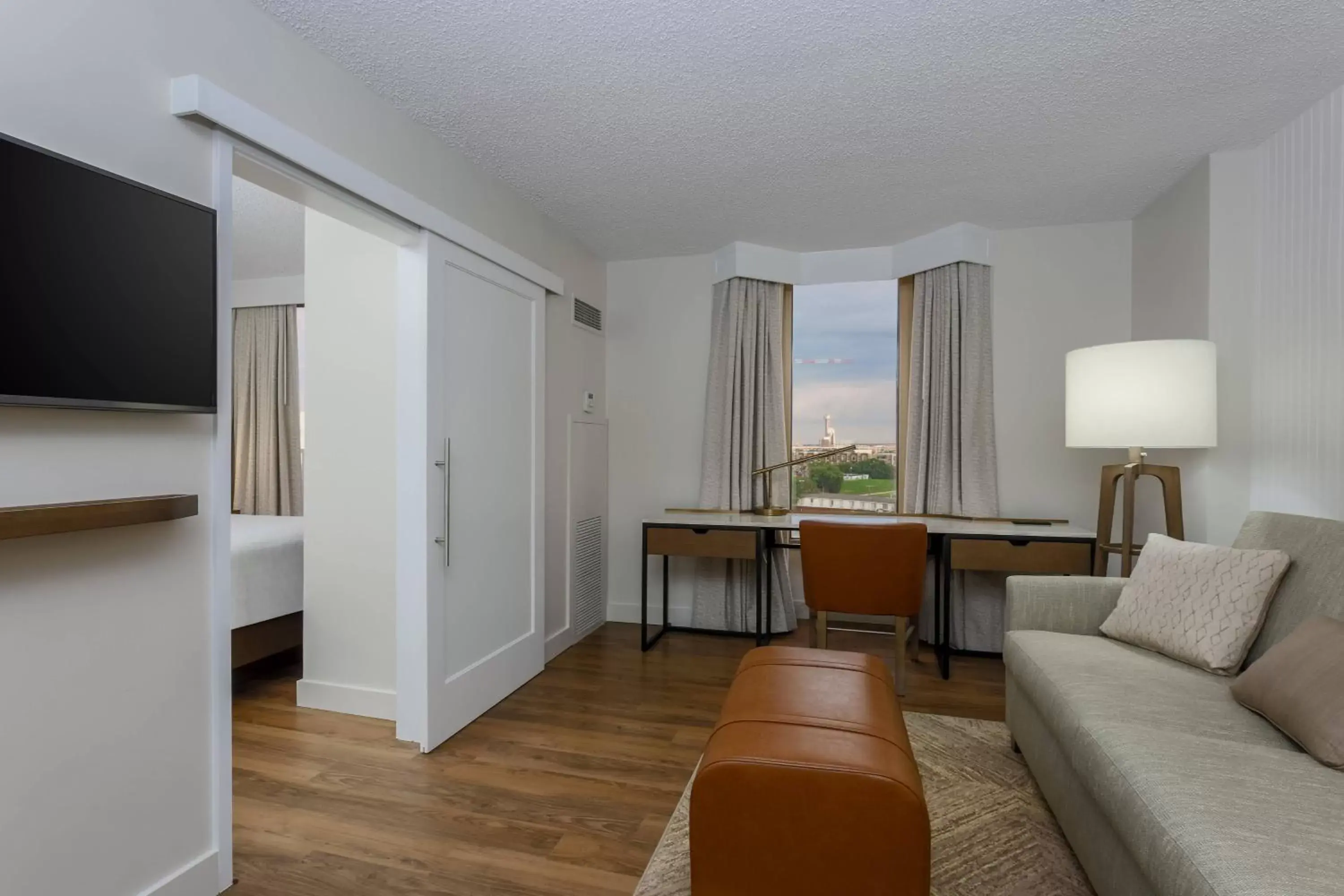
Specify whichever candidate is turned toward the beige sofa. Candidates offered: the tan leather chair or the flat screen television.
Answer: the flat screen television

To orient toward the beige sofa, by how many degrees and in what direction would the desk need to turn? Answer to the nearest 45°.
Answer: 0° — it already faces it

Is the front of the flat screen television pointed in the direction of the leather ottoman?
yes

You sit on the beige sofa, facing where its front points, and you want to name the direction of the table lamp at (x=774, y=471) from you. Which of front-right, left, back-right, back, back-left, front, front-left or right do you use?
right

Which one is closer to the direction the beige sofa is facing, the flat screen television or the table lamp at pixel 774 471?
the flat screen television

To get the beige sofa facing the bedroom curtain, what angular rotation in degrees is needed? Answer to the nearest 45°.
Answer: approximately 45° to its right

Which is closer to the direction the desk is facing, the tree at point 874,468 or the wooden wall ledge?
the wooden wall ledge

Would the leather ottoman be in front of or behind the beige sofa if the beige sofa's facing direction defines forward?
in front

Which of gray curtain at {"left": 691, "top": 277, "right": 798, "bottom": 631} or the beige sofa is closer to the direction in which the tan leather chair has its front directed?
the gray curtain

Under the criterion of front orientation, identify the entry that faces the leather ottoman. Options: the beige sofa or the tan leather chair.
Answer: the beige sofa

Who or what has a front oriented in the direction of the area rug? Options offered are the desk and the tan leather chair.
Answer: the desk

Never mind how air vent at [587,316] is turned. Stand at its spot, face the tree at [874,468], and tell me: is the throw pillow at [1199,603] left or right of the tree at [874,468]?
right

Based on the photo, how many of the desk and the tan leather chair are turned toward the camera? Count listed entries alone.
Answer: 1

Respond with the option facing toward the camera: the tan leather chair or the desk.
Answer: the desk

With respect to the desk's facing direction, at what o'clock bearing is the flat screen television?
The flat screen television is roughly at 1 o'clock from the desk.

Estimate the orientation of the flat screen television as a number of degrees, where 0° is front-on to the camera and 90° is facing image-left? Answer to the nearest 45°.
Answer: approximately 315°

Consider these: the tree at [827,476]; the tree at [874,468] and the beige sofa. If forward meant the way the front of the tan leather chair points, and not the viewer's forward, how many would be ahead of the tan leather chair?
2

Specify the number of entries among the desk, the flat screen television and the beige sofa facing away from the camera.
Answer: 0

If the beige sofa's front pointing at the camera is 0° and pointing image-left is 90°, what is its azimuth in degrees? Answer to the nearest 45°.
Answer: approximately 45°

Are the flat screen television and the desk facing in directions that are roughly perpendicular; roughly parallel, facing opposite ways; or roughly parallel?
roughly perpendicular

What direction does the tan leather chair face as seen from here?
away from the camera

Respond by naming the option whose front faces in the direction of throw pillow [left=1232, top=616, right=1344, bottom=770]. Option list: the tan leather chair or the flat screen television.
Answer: the flat screen television

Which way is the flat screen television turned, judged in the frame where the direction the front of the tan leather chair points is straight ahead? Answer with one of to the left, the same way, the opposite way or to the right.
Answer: to the right

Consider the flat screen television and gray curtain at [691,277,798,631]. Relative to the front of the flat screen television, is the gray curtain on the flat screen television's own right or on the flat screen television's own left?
on the flat screen television's own left

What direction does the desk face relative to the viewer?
toward the camera
